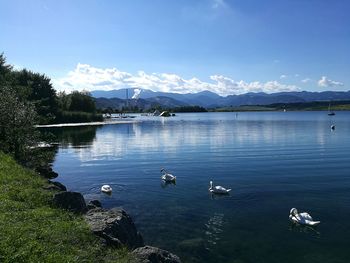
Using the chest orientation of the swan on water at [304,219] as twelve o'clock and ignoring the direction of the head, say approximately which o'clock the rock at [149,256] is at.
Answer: The rock is roughly at 10 o'clock from the swan on water.

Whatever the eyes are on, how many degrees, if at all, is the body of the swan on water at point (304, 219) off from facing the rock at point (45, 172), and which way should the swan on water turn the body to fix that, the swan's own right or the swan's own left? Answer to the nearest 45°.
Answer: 0° — it already faces it

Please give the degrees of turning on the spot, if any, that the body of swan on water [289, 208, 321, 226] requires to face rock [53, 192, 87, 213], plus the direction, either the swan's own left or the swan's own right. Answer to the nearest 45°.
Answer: approximately 45° to the swan's own left

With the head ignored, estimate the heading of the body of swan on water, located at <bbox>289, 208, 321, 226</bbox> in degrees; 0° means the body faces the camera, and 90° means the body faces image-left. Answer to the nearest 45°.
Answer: approximately 90°

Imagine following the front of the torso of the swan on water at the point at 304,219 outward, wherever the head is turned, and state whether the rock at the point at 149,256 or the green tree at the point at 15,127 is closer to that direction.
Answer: the green tree

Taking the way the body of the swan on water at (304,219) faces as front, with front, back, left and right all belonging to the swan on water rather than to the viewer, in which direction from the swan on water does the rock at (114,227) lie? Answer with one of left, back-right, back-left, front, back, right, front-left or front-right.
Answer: front-left

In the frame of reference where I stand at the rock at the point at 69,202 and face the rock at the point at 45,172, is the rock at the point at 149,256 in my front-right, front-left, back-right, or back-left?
back-right
